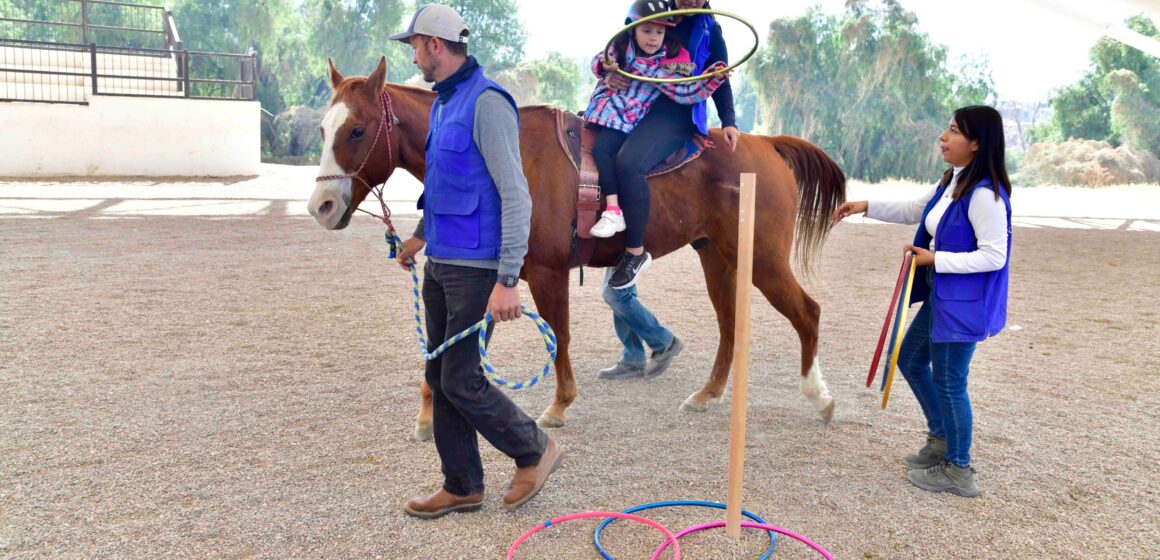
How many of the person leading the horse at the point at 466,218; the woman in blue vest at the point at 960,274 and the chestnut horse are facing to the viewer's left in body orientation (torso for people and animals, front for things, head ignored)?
3

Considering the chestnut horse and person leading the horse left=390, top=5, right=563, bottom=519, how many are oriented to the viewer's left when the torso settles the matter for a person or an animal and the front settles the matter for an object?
2

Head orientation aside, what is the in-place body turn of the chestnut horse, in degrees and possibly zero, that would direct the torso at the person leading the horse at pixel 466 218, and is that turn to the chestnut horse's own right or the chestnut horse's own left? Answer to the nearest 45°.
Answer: approximately 45° to the chestnut horse's own left

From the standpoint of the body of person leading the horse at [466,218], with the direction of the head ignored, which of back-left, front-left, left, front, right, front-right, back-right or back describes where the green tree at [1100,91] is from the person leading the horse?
back-right

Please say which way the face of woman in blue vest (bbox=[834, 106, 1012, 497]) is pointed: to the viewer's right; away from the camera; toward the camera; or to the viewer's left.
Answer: to the viewer's left

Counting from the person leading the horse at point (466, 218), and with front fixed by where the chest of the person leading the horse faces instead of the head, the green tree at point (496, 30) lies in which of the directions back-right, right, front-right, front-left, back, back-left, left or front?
right

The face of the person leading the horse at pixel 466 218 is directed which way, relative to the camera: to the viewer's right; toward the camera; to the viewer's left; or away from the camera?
to the viewer's left

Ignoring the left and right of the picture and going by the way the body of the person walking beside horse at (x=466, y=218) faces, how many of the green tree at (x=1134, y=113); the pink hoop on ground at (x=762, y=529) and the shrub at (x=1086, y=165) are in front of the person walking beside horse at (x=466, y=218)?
0

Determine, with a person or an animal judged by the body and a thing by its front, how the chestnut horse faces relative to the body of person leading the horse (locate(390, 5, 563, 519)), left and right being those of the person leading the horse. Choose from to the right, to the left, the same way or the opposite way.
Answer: the same way

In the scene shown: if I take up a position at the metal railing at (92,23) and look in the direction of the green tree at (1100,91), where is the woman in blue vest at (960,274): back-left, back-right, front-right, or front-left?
front-right

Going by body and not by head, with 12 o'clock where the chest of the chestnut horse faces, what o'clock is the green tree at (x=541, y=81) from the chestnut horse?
The green tree is roughly at 3 o'clock from the chestnut horse.

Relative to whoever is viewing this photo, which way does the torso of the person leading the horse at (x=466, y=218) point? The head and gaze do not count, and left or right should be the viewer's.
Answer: facing to the left of the viewer

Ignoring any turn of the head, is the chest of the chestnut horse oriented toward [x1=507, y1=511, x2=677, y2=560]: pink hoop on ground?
no

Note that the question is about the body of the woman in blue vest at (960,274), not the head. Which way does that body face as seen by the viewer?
to the viewer's left

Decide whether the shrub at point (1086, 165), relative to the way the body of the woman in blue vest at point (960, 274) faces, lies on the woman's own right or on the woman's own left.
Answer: on the woman's own right

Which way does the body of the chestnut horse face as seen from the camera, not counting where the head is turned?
to the viewer's left

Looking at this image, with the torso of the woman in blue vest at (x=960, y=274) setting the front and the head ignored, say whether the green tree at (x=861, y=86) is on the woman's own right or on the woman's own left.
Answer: on the woman's own right
